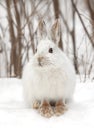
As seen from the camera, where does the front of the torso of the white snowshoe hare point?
toward the camera

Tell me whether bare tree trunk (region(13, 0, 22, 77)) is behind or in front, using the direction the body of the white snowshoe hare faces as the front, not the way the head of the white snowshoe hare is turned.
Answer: behind
